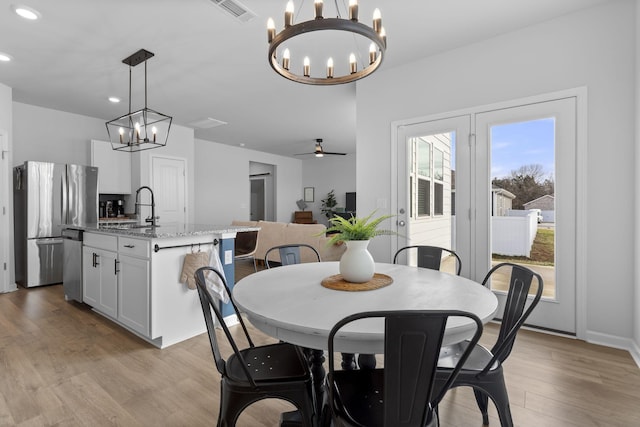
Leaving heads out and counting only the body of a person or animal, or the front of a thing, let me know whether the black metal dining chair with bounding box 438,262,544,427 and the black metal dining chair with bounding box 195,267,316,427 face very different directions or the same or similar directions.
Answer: very different directions

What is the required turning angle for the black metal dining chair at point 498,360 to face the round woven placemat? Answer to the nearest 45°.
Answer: approximately 45° to its right

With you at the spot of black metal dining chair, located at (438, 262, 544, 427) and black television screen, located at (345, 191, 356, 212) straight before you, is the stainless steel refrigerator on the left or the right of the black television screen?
left

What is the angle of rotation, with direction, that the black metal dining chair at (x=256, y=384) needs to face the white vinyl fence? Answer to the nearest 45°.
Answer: approximately 45° to its left

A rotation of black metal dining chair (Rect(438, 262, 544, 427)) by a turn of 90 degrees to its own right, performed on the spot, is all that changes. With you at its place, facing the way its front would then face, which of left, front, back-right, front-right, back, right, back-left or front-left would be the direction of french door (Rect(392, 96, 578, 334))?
front-right
